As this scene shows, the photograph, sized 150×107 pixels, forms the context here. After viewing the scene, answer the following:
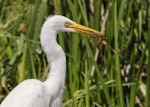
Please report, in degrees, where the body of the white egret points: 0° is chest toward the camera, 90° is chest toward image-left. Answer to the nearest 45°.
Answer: approximately 270°
